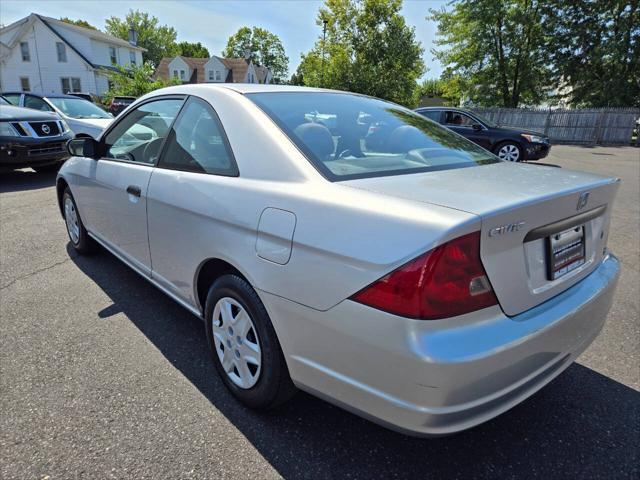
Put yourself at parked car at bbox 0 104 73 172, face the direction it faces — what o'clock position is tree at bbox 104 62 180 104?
The tree is roughly at 8 o'clock from the parked car.

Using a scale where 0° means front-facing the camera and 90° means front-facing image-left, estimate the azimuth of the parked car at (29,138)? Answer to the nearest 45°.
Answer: approximately 315°

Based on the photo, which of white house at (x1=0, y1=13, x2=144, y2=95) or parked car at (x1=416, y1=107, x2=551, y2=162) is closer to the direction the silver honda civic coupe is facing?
the white house

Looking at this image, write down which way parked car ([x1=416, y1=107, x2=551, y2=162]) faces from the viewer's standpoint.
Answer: facing the viewer and to the right of the viewer

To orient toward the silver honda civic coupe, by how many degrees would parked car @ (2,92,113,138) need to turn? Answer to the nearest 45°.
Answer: approximately 45° to its right

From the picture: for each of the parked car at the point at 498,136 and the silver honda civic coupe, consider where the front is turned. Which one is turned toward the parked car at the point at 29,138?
the silver honda civic coupe

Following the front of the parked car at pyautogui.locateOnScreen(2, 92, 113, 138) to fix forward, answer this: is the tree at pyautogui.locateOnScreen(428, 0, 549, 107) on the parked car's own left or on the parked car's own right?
on the parked car's own left

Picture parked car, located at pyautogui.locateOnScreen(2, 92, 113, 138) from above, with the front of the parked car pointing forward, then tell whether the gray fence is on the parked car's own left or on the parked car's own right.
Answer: on the parked car's own left

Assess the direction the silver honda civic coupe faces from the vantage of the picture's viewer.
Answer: facing away from the viewer and to the left of the viewer

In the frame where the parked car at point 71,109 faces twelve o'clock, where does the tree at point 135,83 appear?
The tree is roughly at 8 o'clock from the parked car.

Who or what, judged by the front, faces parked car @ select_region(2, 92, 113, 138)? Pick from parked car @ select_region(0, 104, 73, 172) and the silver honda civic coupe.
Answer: the silver honda civic coupe

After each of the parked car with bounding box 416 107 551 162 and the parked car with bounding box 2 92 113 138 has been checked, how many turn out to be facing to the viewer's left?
0

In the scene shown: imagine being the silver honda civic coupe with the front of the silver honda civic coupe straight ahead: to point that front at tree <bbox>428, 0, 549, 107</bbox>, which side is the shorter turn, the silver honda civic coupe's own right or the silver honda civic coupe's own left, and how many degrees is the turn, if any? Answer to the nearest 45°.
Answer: approximately 45° to the silver honda civic coupe's own right
